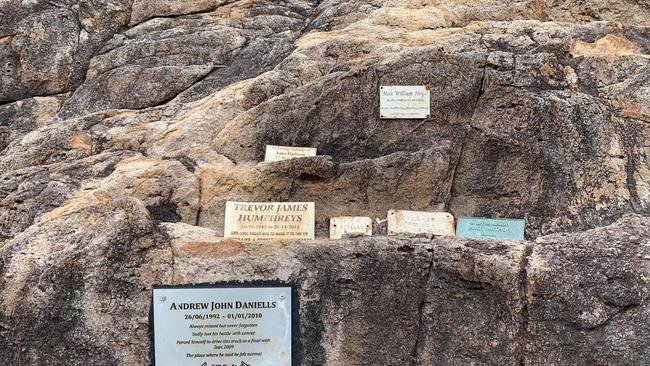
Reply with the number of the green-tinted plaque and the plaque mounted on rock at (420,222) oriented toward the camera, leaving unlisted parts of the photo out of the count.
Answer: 2

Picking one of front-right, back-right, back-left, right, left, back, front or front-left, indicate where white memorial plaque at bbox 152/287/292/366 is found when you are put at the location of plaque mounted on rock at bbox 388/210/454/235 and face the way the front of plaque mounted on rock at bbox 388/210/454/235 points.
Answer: front-right

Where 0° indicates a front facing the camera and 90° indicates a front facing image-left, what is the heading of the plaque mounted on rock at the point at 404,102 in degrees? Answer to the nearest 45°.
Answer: approximately 0°

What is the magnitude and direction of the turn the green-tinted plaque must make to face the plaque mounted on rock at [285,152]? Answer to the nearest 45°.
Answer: approximately 90° to its right

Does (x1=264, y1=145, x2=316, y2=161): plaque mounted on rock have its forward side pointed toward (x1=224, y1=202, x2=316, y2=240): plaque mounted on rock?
yes

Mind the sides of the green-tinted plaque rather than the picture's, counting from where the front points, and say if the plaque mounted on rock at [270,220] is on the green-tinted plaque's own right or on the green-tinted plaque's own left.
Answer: on the green-tinted plaque's own right
